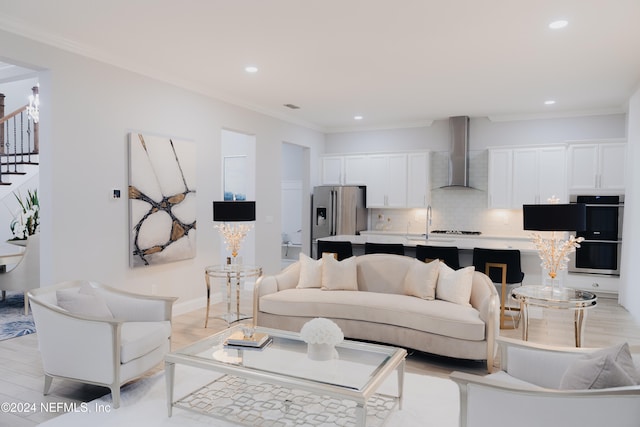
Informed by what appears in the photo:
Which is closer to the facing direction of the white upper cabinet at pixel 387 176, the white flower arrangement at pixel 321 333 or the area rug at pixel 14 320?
the white flower arrangement

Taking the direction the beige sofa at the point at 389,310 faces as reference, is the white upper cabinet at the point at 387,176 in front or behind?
behind

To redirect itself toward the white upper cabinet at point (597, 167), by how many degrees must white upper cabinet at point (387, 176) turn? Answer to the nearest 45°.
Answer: approximately 90° to its left

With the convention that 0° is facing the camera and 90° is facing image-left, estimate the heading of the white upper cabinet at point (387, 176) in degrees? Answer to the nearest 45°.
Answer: approximately 0°

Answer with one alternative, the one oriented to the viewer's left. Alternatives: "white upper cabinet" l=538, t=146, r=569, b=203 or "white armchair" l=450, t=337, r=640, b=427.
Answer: the white armchair

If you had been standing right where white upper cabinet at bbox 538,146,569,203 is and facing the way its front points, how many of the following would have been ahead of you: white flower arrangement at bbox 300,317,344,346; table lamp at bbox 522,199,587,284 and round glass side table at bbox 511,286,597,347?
3

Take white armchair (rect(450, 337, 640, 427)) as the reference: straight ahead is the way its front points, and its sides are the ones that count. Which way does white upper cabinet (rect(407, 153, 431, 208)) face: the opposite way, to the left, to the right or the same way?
to the left

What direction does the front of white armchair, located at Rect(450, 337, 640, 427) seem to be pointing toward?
to the viewer's left

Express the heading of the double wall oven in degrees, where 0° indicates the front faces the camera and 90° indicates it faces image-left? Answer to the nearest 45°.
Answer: approximately 0°

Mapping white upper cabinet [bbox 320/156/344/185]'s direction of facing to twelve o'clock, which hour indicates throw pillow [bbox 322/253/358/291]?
The throw pillow is roughly at 12 o'clock from the white upper cabinet.
